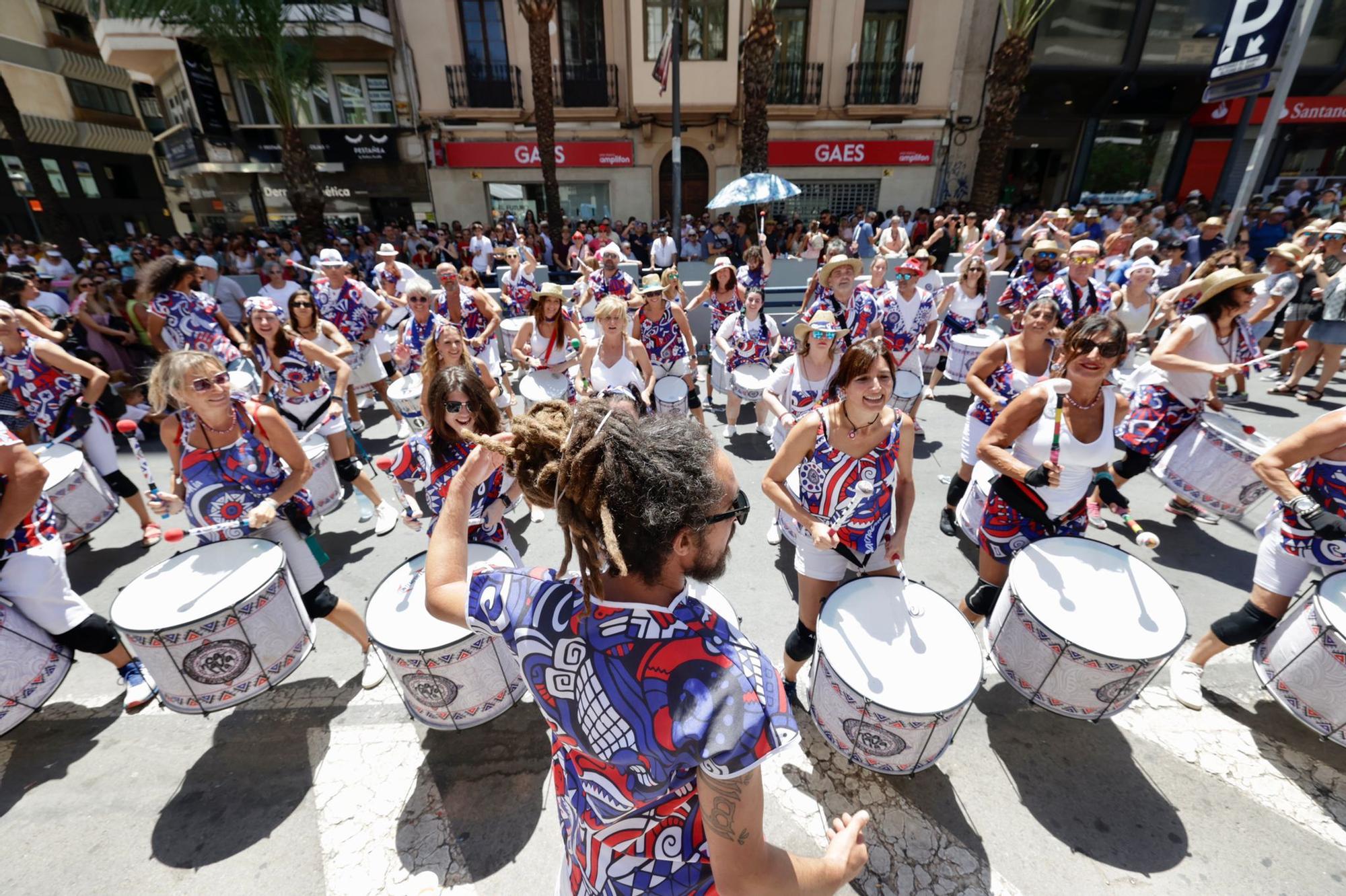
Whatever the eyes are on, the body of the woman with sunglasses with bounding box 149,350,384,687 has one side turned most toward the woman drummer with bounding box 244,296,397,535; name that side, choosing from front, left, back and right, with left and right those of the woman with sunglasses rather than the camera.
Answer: back

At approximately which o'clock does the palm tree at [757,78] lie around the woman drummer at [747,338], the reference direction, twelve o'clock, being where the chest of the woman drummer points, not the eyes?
The palm tree is roughly at 6 o'clock from the woman drummer.

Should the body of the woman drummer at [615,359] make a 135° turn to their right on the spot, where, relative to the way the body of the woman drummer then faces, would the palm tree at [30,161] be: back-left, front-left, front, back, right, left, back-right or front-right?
front

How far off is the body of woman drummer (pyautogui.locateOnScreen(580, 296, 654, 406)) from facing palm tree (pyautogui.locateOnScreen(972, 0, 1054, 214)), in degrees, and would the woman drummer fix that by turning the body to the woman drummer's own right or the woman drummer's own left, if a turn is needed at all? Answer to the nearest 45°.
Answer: approximately 135° to the woman drummer's own left

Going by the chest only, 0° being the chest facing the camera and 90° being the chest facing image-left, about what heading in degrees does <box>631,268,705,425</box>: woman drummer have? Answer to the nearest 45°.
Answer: approximately 0°

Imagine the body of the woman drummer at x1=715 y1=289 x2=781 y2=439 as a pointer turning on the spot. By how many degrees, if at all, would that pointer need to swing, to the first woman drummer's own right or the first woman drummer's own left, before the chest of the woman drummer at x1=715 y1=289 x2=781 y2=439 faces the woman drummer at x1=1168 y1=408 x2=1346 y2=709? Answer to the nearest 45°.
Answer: approximately 45° to the first woman drummer's own left

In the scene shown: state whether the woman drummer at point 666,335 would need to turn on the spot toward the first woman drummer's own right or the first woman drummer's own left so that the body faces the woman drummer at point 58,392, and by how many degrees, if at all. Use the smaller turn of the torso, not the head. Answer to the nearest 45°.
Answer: approximately 45° to the first woman drummer's own right

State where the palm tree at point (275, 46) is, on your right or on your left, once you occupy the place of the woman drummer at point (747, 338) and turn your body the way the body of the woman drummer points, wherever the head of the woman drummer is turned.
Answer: on your right

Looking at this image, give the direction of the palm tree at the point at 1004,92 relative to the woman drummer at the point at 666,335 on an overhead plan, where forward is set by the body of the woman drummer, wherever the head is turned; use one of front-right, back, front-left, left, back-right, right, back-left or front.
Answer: back-left
